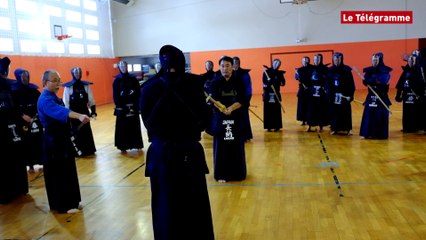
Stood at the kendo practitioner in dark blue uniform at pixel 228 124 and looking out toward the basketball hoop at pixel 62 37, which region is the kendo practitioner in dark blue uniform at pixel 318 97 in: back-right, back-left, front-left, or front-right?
front-right

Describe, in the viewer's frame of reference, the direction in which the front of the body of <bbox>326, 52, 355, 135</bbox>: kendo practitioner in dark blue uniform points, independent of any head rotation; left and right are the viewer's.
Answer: facing the viewer

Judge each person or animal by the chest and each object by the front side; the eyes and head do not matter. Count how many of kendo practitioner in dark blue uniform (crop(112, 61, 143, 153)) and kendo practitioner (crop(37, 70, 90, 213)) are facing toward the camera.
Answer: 1

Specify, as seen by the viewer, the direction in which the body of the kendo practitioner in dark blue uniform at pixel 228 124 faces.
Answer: toward the camera

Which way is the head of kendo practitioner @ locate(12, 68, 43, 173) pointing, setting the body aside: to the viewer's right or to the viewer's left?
to the viewer's right

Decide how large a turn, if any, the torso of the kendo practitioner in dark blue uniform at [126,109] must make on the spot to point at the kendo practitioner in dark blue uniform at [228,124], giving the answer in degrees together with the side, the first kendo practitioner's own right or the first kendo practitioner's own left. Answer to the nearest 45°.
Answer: approximately 45° to the first kendo practitioner's own left

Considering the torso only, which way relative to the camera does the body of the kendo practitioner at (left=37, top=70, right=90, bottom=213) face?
to the viewer's right

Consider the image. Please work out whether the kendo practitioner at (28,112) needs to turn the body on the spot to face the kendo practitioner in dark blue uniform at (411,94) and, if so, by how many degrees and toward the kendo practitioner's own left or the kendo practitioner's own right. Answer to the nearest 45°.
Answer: approximately 45° to the kendo practitioner's own left

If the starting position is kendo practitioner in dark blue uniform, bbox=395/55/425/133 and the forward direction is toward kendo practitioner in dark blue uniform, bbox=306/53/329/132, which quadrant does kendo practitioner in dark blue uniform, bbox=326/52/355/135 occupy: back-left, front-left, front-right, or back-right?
front-left

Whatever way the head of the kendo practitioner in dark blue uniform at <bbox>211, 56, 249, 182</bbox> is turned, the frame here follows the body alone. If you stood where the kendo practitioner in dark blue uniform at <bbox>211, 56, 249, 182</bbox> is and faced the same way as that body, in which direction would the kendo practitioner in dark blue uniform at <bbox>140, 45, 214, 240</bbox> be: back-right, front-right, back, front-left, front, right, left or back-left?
front

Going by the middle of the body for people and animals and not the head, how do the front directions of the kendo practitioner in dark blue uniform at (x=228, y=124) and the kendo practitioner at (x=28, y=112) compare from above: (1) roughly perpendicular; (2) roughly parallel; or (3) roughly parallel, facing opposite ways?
roughly perpendicular

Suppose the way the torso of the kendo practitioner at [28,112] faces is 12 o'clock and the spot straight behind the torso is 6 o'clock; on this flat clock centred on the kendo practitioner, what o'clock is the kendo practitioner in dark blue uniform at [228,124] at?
The kendo practitioner in dark blue uniform is roughly at 12 o'clock from the kendo practitioner.

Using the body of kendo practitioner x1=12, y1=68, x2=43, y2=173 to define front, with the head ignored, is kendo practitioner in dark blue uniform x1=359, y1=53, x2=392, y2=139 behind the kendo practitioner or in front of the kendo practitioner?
in front

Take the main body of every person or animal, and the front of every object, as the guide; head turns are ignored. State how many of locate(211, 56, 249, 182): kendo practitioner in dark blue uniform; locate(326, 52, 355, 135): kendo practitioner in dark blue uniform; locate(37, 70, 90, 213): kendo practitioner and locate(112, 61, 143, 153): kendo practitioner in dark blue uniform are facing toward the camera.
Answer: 3

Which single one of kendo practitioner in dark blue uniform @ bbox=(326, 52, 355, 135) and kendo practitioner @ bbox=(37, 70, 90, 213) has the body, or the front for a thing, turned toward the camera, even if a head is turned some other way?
the kendo practitioner in dark blue uniform

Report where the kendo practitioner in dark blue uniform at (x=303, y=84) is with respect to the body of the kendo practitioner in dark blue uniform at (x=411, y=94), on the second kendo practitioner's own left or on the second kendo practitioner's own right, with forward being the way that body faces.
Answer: on the second kendo practitioner's own right

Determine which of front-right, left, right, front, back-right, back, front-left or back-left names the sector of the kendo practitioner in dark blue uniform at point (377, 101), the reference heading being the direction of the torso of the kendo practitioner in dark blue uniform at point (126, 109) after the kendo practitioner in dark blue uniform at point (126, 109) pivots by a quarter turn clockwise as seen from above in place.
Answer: back

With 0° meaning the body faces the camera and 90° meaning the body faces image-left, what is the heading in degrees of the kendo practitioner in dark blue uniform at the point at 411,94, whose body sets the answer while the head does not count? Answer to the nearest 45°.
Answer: approximately 45°

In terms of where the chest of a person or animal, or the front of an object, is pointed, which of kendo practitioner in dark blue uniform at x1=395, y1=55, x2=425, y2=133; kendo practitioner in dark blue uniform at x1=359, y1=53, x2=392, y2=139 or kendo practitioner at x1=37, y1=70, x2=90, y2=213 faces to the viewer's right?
the kendo practitioner
